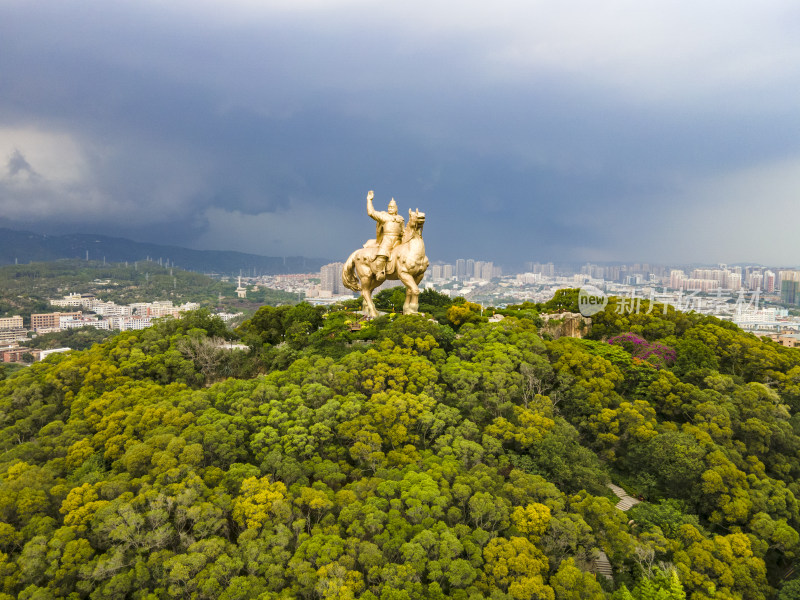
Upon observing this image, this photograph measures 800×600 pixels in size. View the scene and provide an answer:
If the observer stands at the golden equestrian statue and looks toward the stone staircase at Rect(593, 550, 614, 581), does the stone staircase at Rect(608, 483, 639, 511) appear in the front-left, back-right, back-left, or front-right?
front-left

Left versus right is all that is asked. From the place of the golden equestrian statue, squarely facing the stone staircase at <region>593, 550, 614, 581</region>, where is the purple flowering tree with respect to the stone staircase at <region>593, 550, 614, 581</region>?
left

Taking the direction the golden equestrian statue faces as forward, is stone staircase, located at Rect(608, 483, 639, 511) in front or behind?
in front

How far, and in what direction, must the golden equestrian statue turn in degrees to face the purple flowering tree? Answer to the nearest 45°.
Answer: approximately 45° to its left

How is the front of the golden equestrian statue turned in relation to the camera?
facing the viewer and to the right of the viewer
